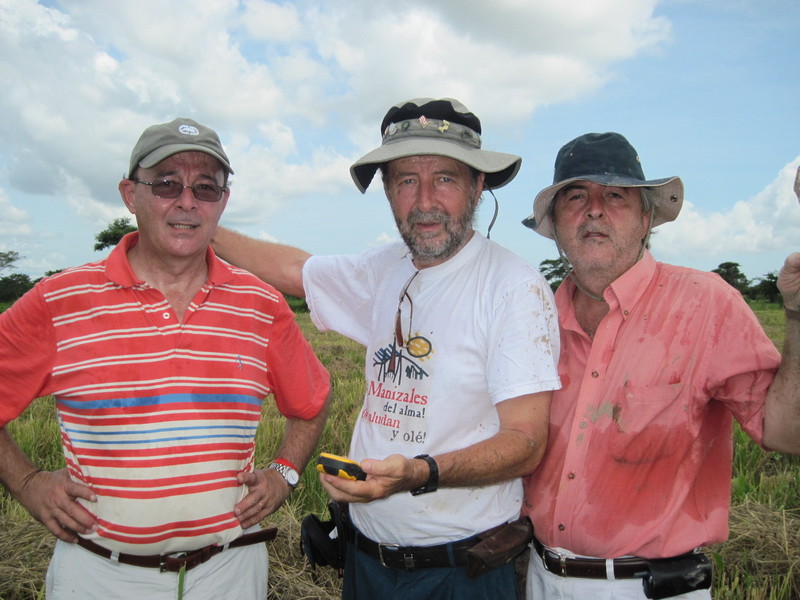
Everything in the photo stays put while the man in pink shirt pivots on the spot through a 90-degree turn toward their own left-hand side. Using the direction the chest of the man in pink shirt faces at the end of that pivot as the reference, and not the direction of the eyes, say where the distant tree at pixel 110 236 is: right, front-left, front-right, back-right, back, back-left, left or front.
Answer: back

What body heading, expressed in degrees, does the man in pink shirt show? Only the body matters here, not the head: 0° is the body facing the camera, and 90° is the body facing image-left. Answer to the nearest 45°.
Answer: approximately 45°

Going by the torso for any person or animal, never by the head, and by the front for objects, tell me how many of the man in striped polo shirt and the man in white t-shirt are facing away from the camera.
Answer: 0

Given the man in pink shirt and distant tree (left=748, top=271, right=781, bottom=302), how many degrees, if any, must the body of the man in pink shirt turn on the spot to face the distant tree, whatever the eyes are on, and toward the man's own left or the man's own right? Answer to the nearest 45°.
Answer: approximately 135° to the man's own right

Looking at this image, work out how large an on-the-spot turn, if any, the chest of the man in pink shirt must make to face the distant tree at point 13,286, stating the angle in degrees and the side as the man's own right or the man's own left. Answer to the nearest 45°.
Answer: approximately 90° to the man's own right

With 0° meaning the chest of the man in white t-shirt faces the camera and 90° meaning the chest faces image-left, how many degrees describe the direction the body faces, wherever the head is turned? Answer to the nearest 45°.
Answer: approximately 45°

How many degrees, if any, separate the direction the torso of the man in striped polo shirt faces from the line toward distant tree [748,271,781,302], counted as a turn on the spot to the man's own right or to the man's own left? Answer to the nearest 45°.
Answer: approximately 135° to the man's own left

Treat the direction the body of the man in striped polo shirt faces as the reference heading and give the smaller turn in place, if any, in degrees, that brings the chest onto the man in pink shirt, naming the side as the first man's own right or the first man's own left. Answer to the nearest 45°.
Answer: approximately 90° to the first man's own left

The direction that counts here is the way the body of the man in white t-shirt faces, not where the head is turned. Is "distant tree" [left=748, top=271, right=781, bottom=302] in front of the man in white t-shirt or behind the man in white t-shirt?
behind

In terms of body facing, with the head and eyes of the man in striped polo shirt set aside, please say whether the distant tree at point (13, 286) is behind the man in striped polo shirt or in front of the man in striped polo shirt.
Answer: behind

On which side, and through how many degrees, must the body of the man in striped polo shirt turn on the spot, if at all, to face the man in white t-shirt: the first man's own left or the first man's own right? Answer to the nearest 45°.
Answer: approximately 90° to the first man's own left

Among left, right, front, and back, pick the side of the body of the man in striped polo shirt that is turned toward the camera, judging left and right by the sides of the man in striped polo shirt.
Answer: front
